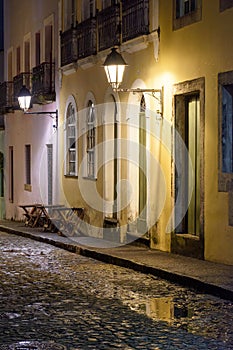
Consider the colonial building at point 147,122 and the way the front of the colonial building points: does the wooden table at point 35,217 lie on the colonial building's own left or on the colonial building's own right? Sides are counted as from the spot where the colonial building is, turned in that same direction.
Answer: on the colonial building's own right

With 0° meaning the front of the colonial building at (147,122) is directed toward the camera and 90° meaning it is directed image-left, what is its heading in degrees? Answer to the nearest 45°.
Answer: approximately 45°

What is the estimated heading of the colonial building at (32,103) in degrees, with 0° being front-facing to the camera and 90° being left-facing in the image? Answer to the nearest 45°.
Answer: approximately 45°

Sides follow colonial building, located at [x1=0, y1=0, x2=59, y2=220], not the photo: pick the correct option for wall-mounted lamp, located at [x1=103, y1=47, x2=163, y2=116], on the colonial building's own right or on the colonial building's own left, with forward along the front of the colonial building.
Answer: on the colonial building's own left

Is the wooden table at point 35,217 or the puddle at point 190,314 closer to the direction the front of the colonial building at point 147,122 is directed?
the puddle
